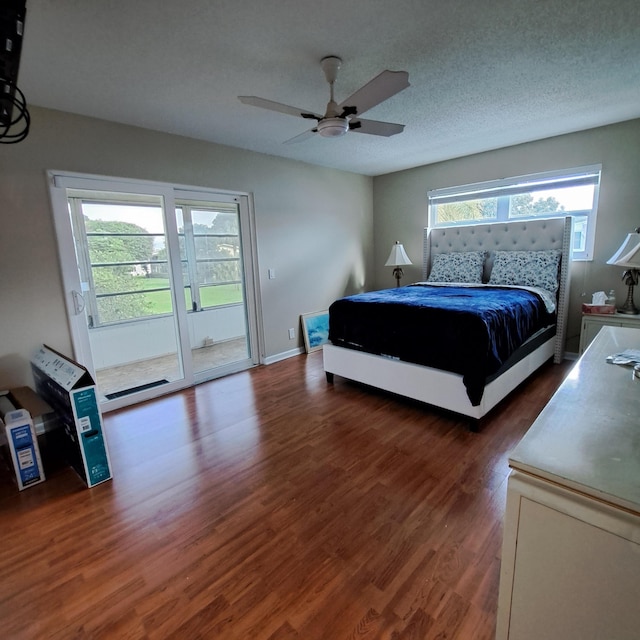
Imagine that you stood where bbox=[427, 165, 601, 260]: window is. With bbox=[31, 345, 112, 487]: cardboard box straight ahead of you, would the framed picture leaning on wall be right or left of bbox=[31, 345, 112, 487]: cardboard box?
right

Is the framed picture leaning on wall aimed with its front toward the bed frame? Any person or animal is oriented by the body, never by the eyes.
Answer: yes

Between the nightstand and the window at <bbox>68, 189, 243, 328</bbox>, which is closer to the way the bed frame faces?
the window

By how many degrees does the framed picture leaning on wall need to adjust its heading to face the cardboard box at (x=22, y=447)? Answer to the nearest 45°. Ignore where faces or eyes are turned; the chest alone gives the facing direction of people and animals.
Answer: approximately 90° to its right

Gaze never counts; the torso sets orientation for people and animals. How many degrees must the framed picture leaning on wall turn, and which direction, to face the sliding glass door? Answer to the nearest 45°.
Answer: approximately 90° to its right

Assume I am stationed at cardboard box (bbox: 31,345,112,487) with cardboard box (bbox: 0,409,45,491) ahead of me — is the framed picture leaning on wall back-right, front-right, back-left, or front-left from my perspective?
back-right

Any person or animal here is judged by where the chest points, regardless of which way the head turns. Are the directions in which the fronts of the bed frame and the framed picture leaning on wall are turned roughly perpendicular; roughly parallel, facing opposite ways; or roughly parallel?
roughly perpendicular

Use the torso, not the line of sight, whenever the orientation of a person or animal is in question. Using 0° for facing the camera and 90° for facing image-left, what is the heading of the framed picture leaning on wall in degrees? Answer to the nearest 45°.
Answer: approximately 315°

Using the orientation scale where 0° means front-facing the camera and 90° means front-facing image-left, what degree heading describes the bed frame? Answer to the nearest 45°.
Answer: approximately 45°
